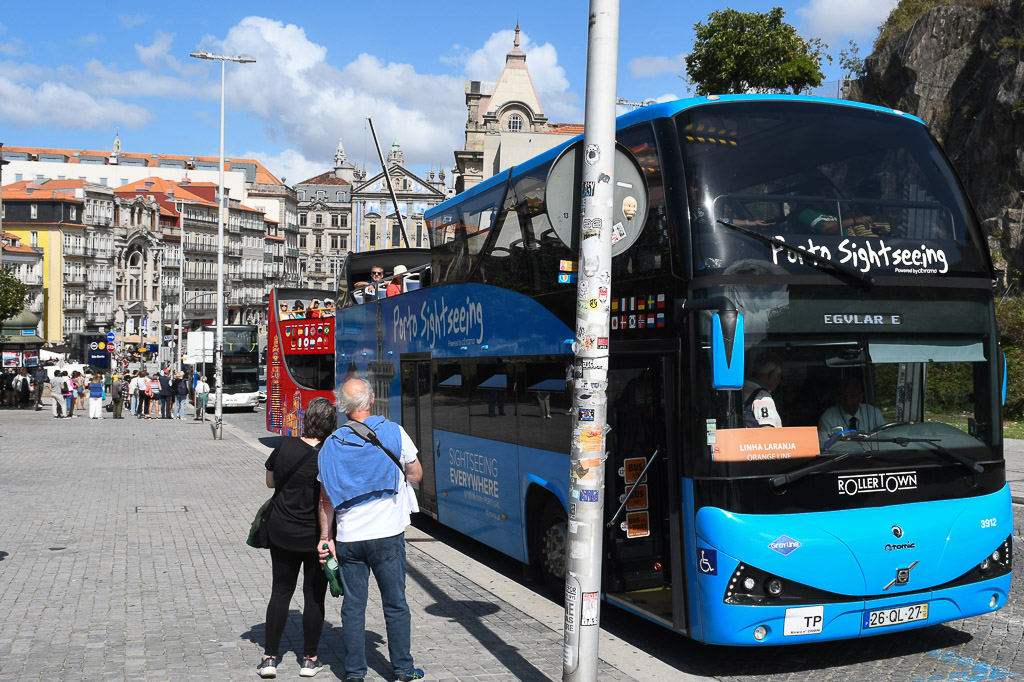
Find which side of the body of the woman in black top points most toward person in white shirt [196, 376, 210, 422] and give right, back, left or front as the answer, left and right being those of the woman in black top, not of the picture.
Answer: front

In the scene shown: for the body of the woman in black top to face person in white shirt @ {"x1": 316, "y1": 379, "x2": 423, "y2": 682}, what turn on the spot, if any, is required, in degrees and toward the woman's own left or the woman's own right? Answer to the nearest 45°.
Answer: approximately 135° to the woman's own right

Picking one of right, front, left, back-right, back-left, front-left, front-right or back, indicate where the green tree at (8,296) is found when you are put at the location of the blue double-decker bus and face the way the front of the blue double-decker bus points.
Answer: back

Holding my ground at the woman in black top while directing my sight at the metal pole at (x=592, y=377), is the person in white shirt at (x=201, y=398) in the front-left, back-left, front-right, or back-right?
back-left

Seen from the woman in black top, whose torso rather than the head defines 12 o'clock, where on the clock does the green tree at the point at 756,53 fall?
The green tree is roughly at 1 o'clock from the woman in black top.

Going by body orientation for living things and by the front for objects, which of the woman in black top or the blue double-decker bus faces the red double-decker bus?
the woman in black top

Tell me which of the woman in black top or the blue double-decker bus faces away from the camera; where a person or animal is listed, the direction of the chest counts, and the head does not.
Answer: the woman in black top

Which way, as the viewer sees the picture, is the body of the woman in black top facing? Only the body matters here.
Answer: away from the camera

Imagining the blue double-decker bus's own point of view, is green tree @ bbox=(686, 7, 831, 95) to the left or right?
on its left

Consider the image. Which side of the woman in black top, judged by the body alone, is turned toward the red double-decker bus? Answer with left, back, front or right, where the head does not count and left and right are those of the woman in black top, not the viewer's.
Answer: front

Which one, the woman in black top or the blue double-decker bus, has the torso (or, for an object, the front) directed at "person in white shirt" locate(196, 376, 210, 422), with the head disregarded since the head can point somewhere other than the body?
the woman in black top

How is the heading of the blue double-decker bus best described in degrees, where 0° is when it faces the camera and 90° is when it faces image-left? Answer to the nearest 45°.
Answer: approximately 315°

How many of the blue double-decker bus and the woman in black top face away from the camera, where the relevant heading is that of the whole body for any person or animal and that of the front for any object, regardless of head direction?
1

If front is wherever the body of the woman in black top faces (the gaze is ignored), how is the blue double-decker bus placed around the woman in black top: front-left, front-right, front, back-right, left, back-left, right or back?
right

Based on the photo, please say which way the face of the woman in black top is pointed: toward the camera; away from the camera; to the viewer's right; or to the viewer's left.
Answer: away from the camera

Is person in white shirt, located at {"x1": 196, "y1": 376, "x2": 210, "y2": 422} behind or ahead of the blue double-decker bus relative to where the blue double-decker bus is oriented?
behind

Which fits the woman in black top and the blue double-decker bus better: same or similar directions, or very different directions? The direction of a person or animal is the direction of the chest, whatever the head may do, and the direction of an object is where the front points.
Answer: very different directions
